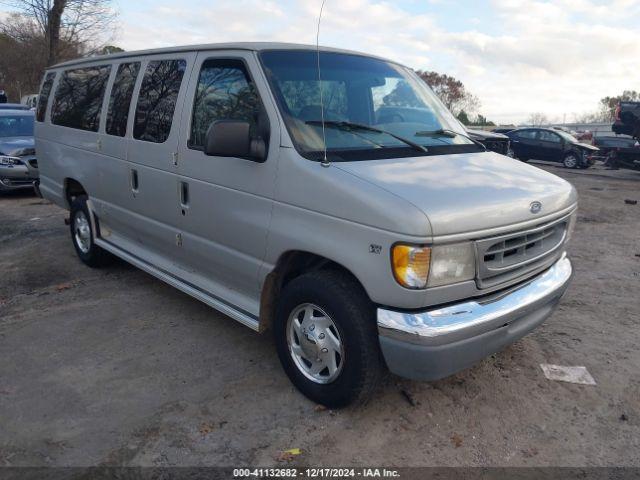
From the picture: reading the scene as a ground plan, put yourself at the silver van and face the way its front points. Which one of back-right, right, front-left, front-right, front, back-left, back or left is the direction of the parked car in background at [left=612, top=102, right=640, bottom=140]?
left

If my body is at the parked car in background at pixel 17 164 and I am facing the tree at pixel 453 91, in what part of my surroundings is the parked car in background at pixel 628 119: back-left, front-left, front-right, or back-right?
front-right

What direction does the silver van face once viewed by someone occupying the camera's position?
facing the viewer and to the right of the viewer

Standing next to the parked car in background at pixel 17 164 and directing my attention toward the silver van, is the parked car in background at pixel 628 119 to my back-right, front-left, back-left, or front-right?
front-left

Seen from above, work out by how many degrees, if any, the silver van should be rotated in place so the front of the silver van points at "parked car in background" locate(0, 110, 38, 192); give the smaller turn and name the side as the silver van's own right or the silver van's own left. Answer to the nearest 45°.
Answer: approximately 180°

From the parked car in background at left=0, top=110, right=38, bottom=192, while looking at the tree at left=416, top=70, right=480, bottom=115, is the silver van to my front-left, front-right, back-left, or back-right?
back-right

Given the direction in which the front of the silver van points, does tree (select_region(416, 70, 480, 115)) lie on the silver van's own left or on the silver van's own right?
on the silver van's own left

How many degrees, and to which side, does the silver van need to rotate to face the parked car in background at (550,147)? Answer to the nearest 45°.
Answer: approximately 90° to its left
